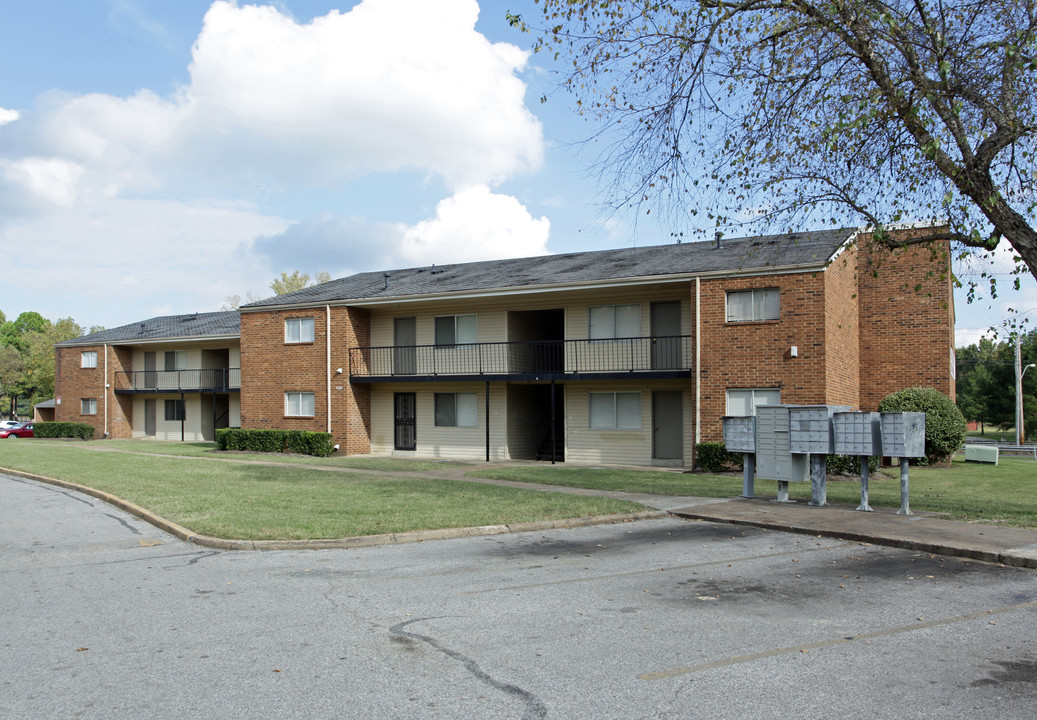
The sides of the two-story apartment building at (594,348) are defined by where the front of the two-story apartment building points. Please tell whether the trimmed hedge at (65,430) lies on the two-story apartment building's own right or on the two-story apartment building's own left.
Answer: on the two-story apartment building's own right

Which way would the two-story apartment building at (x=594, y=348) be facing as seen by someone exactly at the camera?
facing the viewer and to the left of the viewer

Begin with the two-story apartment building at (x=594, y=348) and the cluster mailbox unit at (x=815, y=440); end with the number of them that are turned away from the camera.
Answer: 0

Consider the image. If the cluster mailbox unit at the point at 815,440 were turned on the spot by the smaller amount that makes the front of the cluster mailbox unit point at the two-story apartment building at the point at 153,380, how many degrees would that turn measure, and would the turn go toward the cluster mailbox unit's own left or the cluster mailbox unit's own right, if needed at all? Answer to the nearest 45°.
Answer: approximately 90° to the cluster mailbox unit's own right

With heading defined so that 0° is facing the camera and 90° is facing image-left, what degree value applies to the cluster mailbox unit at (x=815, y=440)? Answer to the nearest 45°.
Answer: approximately 45°

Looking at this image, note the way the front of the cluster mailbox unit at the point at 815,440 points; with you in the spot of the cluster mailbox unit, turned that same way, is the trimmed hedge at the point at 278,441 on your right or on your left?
on your right

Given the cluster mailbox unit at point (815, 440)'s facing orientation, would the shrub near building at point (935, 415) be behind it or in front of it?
behind

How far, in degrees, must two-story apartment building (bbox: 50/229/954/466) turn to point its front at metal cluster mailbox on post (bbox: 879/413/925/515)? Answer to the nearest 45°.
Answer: approximately 45° to its left

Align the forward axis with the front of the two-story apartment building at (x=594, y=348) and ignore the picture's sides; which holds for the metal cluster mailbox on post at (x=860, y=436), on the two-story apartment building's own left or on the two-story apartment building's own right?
on the two-story apartment building's own left
